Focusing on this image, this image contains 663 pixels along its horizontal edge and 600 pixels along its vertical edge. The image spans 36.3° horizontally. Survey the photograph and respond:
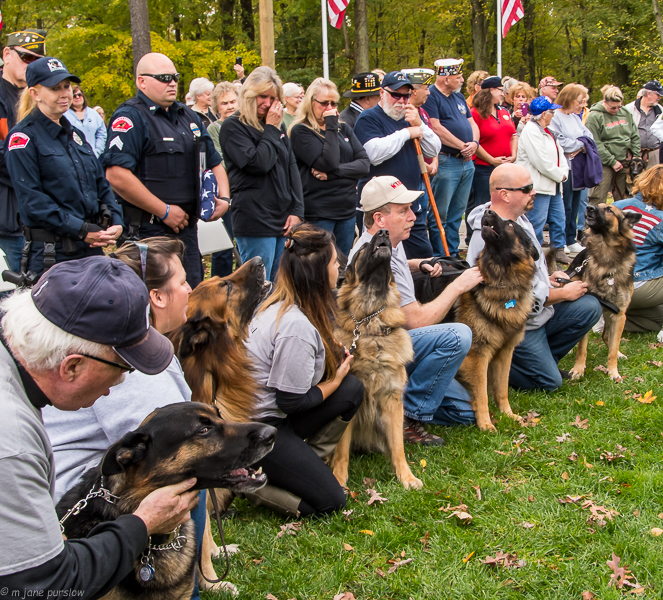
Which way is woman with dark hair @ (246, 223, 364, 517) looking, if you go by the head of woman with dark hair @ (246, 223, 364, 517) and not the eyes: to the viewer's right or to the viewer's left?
to the viewer's right

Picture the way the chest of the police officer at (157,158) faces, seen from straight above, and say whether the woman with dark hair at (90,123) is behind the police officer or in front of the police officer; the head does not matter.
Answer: behind

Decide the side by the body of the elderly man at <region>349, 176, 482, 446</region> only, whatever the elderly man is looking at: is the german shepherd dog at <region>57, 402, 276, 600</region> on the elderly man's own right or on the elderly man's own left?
on the elderly man's own right

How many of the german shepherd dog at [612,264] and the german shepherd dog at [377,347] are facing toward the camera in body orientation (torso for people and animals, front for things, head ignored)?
2

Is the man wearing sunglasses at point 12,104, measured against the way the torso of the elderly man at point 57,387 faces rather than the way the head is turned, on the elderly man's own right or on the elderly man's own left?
on the elderly man's own left

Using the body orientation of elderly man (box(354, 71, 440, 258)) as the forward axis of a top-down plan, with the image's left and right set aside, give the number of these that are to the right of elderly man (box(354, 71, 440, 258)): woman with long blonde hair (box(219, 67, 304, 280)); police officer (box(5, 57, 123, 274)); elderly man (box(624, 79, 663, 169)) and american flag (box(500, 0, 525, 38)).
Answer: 2

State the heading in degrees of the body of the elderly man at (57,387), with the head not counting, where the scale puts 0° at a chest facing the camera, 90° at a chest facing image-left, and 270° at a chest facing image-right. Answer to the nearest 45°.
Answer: approximately 270°

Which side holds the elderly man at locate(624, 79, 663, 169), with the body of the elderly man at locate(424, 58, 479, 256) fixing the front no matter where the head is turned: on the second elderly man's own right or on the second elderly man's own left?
on the second elderly man's own left

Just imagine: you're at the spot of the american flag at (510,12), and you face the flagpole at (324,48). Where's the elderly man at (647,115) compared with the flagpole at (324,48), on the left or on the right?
left
